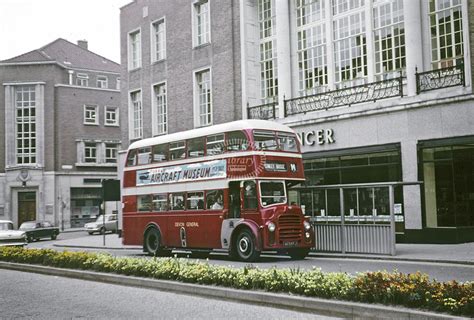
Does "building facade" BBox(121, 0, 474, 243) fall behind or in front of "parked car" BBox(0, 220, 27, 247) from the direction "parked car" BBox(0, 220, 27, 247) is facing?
in front

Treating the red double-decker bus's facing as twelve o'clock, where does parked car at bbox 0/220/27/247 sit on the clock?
The parked car is roughly at 6 o'clock from the red double-decker bus.

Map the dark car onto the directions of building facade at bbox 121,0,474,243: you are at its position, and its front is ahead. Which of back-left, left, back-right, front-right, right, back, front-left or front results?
right

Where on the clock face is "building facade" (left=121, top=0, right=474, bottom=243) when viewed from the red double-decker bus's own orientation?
The building facade is roughly at 9 o'clock from the red double-decker bus.

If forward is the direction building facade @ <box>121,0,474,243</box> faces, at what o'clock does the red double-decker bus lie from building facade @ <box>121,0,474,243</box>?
The red double-decker bus is roughly at 12 o'clock from the building facade.

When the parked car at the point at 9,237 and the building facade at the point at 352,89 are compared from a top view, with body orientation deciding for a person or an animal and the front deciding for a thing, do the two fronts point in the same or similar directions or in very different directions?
very different directions

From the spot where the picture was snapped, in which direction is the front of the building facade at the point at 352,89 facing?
facing the viewer and to the left of the viewer

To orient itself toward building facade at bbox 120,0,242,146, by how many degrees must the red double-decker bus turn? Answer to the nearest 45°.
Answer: approximately 135° to its left

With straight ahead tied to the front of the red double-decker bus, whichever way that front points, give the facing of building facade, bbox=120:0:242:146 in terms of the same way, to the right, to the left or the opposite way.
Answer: to the right

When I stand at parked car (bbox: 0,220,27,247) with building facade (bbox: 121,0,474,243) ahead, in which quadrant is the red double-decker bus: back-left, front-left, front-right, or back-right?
front-right
